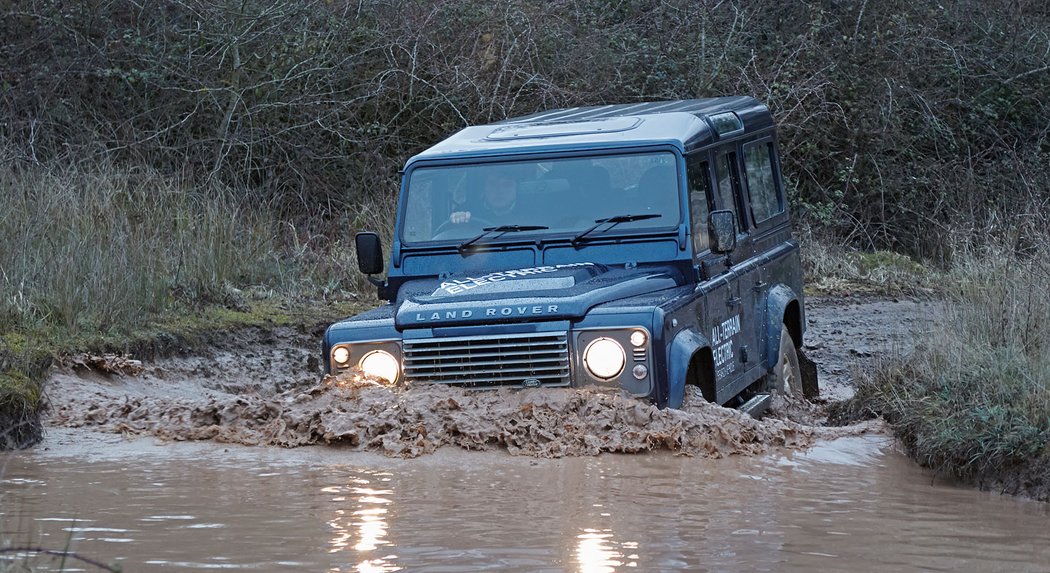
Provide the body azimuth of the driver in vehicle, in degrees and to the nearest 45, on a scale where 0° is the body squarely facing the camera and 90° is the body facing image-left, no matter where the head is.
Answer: approximately 0°
